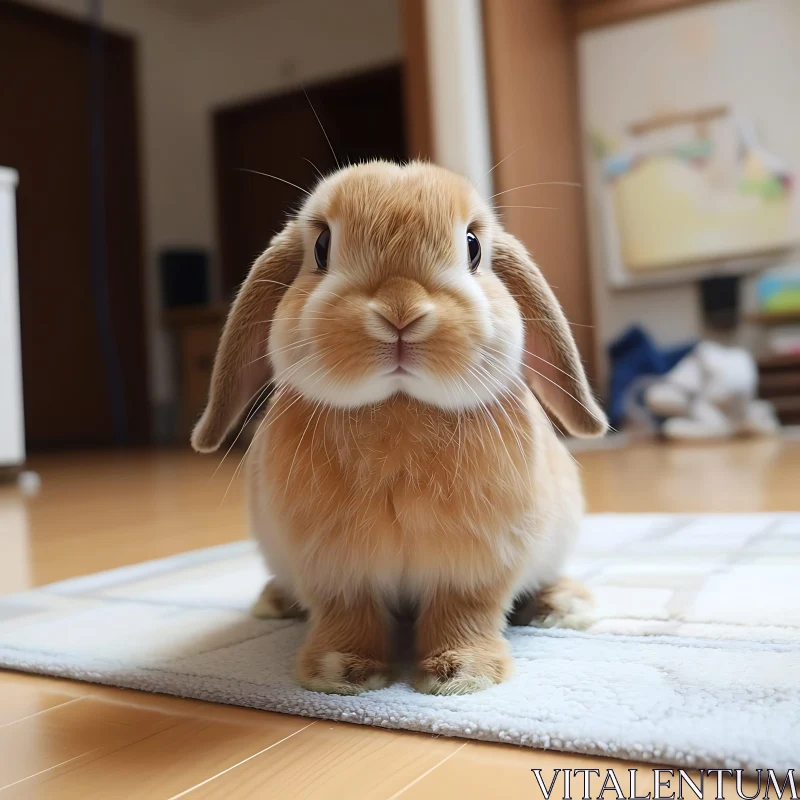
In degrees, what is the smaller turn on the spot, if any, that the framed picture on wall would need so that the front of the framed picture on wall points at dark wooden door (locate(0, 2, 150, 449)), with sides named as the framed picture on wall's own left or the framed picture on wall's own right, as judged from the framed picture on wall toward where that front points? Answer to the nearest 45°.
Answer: approximately 90° to the framed picture on wall's own right

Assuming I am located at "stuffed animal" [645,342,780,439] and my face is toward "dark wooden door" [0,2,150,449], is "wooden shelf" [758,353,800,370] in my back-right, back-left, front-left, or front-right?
back-right

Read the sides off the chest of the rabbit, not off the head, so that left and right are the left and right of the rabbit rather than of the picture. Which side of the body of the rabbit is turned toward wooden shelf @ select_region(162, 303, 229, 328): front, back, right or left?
back

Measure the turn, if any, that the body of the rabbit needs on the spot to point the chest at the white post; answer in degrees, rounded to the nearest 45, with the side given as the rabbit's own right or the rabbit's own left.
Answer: approximately 135° to the rabbit's own right

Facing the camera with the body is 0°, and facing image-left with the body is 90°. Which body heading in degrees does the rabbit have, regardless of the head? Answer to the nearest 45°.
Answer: approximately 0°

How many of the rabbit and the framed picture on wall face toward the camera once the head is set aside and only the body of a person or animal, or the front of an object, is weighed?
2

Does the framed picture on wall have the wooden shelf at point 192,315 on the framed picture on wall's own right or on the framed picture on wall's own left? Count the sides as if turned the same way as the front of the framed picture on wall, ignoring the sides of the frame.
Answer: on the framed picture on wall's own right
